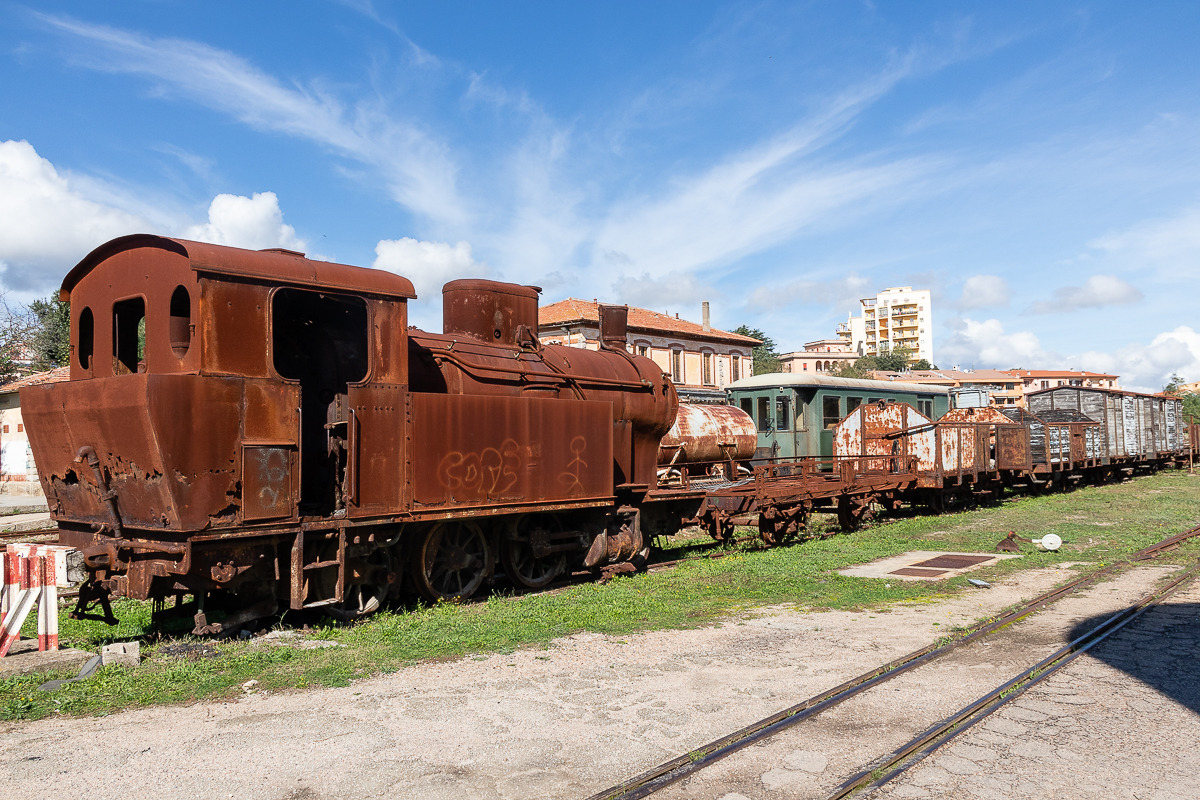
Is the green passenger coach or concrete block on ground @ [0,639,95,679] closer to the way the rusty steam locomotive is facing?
the green passenger coach

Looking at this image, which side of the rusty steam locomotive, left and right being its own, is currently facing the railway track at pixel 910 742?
right

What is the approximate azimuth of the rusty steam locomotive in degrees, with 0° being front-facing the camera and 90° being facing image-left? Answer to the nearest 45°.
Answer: approximately 225°

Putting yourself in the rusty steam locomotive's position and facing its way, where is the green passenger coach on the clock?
The green passenger coach is roughly at 12 o'clock from the rusty steam locomotive.

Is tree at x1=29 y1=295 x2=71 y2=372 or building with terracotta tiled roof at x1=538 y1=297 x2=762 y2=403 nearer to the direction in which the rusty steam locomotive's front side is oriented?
the building with terracotta tiled roof

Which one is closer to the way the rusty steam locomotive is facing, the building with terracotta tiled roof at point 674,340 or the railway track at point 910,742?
the building with terracotta tiled roof

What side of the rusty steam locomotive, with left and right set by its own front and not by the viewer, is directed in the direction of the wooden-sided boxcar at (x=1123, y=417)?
front

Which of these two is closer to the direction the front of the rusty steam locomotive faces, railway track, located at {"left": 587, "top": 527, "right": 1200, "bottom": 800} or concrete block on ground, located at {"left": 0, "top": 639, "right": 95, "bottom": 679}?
the railway track

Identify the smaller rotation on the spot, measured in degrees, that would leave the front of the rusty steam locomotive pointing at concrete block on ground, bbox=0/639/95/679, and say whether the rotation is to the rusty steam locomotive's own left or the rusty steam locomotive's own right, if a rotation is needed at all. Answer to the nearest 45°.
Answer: approximately 135° to the rusty steam locomotive's own left

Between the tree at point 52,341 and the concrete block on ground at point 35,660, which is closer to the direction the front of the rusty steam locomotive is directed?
the tree

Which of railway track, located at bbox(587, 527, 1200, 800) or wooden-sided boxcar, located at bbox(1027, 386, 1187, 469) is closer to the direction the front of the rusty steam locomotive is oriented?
the wooden-sided boxcar
